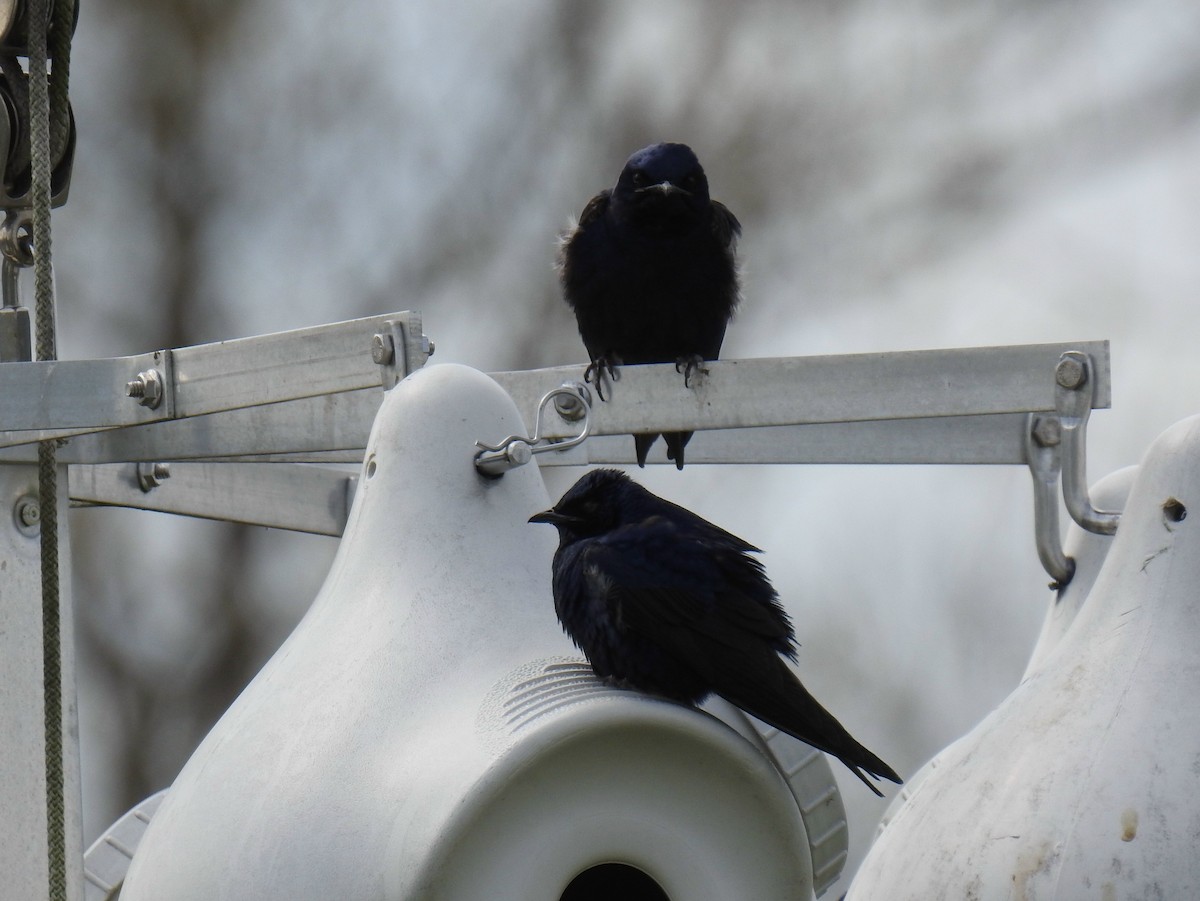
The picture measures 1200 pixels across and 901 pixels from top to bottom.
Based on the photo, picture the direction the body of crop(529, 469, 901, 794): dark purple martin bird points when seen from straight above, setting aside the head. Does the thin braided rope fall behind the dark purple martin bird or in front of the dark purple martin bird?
in front

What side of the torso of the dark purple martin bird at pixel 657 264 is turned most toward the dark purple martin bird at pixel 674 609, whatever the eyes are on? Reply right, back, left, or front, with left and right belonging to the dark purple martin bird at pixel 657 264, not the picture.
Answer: front

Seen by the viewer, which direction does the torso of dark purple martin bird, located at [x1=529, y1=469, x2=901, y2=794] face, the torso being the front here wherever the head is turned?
to the viewer's left

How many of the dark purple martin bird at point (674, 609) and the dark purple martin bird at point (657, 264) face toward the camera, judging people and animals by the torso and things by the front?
1

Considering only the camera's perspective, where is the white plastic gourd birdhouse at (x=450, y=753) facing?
facing the viewer and to the right of the viewer

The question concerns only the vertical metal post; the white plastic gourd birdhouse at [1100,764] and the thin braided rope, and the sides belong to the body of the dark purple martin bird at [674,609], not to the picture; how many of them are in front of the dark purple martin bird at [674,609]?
2

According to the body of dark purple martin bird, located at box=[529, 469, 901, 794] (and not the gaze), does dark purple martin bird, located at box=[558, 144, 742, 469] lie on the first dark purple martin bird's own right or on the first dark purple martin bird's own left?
on the first dark purple martin bird's own right

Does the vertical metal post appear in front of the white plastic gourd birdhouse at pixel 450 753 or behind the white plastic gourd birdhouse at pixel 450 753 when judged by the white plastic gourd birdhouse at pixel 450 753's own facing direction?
behind

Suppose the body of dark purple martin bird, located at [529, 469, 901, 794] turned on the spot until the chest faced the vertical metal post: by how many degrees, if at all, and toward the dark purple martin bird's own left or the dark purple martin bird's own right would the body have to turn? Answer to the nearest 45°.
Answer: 0° — it already faces it

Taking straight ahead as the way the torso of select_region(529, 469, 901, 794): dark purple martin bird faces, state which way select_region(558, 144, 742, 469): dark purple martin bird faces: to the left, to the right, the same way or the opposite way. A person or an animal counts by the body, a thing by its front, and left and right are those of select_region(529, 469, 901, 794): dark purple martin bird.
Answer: to the left

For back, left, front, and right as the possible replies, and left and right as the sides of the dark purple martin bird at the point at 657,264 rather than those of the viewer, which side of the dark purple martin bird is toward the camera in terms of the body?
front

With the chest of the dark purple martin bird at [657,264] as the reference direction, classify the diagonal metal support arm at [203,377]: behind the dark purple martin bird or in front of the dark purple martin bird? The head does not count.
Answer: in front
